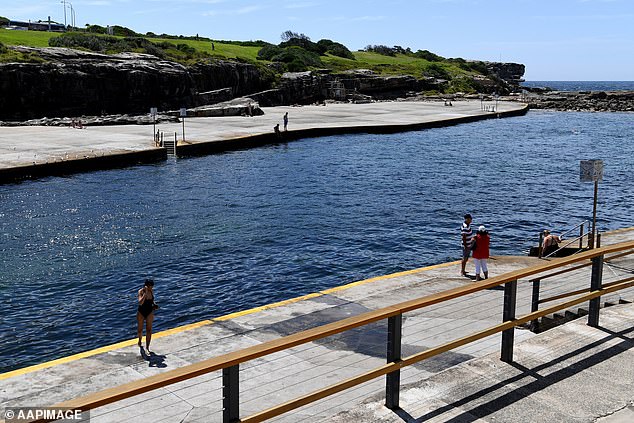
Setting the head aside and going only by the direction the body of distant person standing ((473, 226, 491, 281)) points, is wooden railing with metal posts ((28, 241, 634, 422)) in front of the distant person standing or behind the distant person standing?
behind

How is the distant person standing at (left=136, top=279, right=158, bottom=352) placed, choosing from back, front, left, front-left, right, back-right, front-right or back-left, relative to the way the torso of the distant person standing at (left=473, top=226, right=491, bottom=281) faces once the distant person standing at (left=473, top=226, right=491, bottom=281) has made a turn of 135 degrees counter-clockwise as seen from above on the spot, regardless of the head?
front

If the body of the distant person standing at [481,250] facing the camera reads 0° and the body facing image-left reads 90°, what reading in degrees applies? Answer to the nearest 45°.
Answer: approximately 180°
